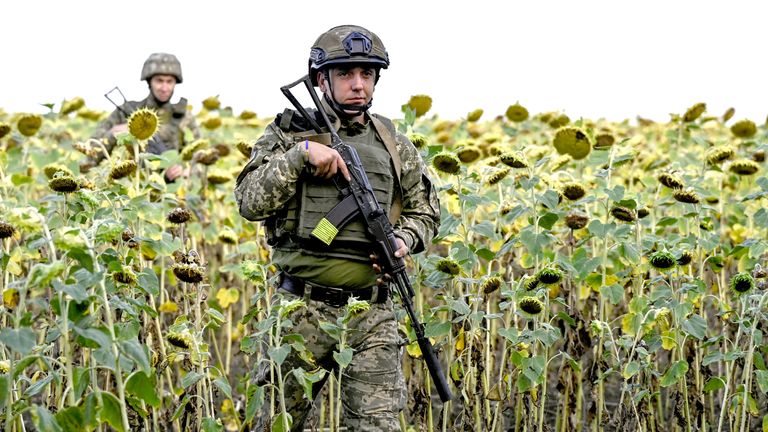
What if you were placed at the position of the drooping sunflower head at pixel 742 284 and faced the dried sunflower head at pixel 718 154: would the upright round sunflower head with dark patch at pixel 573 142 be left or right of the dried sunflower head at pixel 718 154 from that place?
left

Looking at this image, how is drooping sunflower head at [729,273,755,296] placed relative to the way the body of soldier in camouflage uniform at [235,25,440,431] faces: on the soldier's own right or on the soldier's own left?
on the soldier's own left

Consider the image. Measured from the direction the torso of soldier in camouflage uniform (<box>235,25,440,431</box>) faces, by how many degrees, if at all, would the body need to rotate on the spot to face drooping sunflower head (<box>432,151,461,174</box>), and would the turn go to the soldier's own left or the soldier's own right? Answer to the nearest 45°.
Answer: approximately 180°

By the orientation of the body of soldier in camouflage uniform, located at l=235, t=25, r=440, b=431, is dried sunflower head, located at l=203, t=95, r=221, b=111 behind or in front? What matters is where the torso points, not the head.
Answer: behind

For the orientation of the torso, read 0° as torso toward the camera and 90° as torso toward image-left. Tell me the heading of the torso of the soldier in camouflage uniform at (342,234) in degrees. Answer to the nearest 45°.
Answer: approximately 315°

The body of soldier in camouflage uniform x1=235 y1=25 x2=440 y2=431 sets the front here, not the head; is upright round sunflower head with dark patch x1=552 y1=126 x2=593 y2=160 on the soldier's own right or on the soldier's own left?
on the soldier's own left
